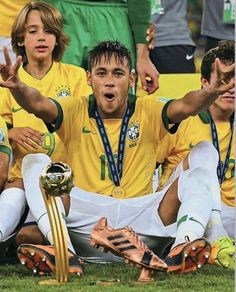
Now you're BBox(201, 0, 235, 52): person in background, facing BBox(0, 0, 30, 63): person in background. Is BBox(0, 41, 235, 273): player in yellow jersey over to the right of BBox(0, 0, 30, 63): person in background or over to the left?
left

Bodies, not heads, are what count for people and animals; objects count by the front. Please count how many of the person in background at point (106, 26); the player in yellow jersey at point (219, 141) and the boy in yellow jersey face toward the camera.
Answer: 3

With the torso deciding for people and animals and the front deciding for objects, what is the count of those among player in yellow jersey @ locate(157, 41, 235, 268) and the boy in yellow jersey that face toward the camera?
2

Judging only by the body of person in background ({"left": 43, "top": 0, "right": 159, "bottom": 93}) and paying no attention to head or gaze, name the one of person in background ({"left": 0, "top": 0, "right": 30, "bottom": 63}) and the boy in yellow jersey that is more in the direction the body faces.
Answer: the boy in yellow jersey

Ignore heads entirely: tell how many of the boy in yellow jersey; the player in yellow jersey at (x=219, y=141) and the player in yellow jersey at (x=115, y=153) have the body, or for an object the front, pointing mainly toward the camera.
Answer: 3

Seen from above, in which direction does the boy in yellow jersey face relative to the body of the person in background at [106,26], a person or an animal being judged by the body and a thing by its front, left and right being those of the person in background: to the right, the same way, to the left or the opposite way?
the same way

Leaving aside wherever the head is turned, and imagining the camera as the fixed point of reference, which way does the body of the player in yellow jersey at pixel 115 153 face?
toward the camera

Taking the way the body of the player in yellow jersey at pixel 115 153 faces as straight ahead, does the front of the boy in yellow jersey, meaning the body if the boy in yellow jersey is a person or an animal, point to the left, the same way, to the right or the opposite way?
the same way

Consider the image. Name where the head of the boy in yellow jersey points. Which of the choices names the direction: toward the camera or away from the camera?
toward the camera

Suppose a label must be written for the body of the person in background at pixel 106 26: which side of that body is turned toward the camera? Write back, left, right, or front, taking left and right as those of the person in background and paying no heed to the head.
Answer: front

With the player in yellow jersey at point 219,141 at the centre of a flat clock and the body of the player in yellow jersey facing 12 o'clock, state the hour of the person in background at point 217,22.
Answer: The person in background is roughly at 6 o'clock from the player in yellow jersey.

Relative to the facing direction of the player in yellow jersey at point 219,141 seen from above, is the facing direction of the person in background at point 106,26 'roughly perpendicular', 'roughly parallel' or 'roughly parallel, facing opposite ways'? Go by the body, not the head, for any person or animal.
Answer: roughly parallel

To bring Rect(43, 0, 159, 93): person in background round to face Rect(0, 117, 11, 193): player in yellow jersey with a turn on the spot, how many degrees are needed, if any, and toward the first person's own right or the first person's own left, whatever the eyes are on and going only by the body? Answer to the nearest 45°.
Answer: approximately 45° to the first person's own right

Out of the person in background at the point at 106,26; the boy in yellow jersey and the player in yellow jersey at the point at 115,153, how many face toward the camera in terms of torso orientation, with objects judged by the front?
3

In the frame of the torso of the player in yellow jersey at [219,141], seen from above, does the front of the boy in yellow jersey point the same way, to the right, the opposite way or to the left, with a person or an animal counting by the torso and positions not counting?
the same way

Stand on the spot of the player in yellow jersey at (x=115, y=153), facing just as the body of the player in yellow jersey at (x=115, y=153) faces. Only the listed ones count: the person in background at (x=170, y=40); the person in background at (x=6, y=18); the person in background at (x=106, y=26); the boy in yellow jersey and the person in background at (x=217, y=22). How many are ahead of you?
0

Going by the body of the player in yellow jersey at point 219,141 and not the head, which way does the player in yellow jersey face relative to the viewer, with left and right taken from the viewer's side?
facing the viewer

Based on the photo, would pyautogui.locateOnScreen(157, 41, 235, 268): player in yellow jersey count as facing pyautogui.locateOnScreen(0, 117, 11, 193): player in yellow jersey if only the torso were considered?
no

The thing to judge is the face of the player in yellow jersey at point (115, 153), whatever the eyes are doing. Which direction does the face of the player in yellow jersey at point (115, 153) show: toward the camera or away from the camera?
toward the camera

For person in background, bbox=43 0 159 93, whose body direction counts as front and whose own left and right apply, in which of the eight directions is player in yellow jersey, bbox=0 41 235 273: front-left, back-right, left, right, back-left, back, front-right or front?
front
